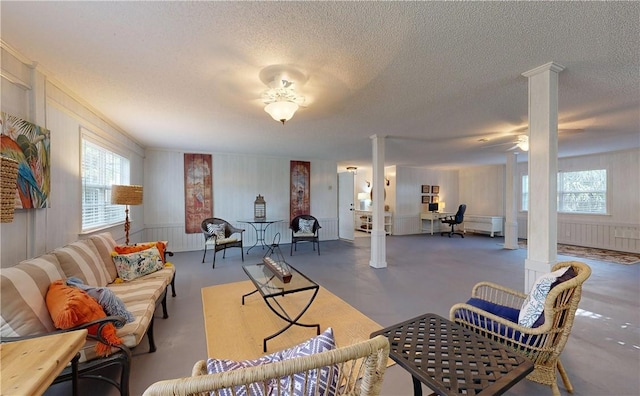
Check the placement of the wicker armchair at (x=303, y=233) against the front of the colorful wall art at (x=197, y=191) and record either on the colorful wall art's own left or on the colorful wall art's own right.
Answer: on the colorful wall art's own left

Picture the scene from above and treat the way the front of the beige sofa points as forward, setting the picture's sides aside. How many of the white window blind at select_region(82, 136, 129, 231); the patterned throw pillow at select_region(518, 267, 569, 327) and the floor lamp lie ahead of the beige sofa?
1

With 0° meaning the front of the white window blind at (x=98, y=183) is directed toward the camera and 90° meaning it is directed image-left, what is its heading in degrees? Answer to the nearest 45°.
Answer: approximately 315°

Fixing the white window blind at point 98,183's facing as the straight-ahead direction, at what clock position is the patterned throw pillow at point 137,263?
The patterned throw pillow is roughly at 1 o'clock from the white window blind.

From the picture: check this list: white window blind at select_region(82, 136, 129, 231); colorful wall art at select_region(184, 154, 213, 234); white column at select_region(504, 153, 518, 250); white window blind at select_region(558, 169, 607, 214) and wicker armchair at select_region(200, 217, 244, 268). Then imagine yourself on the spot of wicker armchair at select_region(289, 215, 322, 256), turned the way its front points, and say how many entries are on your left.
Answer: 2

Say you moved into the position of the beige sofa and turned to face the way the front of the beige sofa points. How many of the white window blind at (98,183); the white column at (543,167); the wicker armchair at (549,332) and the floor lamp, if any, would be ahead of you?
2

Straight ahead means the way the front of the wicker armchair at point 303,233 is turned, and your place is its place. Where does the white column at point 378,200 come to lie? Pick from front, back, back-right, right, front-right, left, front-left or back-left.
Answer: front-left

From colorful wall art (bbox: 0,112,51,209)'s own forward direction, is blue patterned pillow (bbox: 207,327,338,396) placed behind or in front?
in front

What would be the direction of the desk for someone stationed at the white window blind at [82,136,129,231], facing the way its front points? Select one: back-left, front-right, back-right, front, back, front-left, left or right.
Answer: front-left

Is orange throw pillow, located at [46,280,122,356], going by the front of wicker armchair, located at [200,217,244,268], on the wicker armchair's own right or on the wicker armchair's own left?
on the wicker armchair's own right

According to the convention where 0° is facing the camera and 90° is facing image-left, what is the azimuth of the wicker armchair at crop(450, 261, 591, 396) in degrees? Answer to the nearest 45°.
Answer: approximately 135°

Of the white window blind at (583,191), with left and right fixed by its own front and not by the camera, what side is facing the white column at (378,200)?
front

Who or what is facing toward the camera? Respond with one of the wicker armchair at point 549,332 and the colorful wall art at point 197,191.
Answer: the colorful wall art

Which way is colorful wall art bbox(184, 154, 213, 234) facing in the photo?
toward the camera

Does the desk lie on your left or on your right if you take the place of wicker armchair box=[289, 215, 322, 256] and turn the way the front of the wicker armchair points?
on your left

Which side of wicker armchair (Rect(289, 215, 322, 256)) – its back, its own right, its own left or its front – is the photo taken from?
front

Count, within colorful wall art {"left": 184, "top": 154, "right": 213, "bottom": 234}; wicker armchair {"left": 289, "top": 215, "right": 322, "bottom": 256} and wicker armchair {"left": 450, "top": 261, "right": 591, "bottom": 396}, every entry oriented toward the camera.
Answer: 2

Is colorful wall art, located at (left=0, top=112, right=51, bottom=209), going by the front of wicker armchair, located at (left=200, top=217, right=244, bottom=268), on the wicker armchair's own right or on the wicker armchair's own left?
on the wicker armchair's own right

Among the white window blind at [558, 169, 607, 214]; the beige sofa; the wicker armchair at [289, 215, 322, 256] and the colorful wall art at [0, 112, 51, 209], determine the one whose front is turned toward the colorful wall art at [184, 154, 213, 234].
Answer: the white window blind

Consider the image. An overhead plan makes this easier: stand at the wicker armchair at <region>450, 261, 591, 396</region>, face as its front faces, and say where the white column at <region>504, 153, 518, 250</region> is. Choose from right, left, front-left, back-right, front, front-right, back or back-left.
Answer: front-right

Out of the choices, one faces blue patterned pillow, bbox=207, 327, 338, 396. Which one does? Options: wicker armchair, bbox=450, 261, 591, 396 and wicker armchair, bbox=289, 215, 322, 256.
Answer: wicker armchair, bbox=289, 215, 322, 256

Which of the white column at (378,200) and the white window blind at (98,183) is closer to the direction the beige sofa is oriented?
the white column

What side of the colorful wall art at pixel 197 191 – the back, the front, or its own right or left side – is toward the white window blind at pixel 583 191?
left
